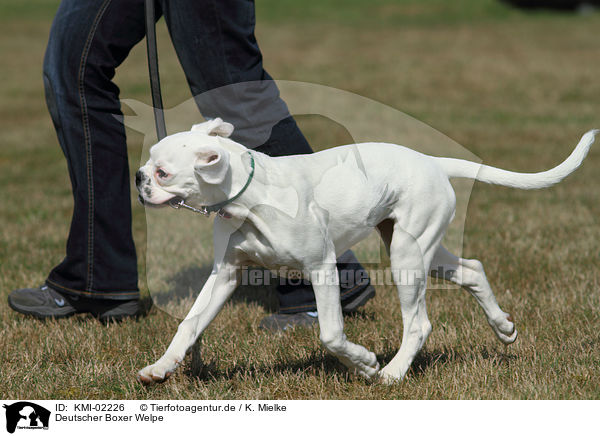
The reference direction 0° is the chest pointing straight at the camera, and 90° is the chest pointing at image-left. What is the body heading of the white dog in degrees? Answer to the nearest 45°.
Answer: approximately 90°
